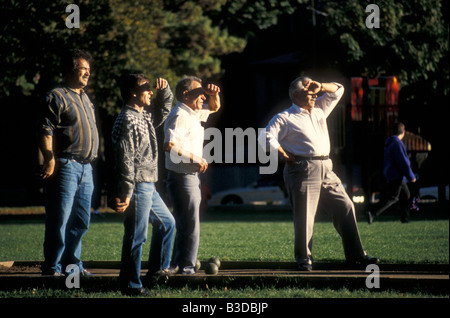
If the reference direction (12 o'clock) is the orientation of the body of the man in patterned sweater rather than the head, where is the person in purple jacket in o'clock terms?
The person in purple jacket is roughly at 10 o'clock from the man in patterned sweater.

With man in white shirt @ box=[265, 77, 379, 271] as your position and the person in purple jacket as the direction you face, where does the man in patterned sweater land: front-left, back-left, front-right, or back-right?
back-left

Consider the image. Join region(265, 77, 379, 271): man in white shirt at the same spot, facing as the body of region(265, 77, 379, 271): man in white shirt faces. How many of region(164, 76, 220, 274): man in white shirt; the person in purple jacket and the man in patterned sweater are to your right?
2

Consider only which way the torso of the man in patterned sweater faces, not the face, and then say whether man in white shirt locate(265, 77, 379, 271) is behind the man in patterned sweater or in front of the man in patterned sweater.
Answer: in front

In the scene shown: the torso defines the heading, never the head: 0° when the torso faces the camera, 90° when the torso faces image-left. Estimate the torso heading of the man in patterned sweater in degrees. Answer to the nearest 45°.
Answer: approximately 270°

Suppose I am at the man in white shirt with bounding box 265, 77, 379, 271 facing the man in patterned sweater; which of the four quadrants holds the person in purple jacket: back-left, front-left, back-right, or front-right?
back-right

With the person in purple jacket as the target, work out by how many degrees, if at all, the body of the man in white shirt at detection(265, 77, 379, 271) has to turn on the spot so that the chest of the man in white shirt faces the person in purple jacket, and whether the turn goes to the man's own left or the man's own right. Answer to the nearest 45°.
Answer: approximately 135° to the man's own left

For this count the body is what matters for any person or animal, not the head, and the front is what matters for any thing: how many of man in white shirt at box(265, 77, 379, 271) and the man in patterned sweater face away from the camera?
0

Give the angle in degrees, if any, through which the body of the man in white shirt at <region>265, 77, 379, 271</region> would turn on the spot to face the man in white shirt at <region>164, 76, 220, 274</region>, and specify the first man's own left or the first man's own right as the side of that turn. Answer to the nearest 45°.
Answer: approximately 90° to the first man's own right

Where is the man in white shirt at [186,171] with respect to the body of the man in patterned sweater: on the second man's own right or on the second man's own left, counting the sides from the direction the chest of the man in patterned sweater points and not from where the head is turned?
on the second man's own left

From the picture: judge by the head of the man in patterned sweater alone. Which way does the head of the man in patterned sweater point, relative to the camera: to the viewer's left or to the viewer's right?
to the viewer's right

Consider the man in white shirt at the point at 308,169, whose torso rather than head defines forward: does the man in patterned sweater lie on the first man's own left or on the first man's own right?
on the first man's own right
